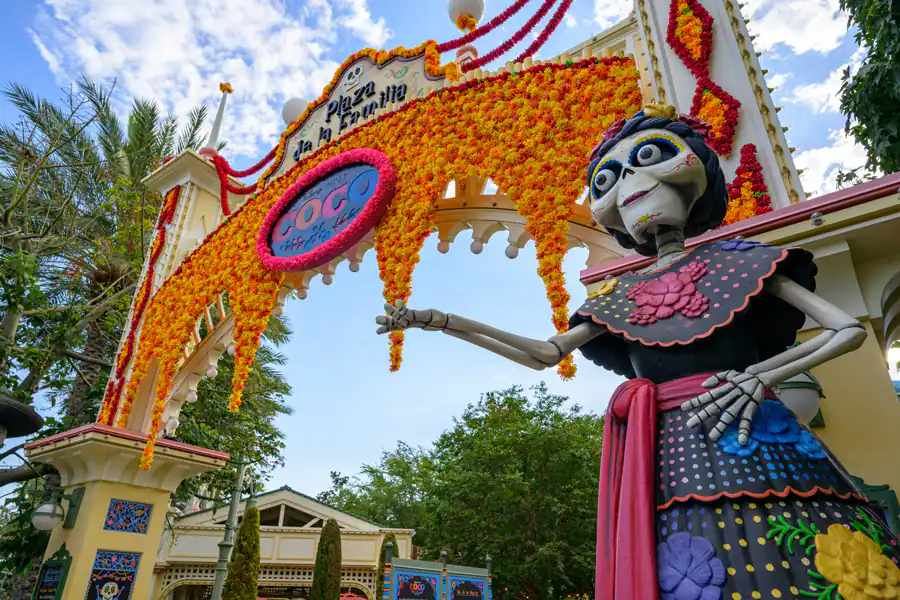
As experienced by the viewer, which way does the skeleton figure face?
facing the viewer and to the left of the viewer

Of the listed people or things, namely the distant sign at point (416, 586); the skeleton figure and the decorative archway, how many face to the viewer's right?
0

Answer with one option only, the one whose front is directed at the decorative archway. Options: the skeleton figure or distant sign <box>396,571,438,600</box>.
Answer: the distant sign

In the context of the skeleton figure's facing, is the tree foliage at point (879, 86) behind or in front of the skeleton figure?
behind

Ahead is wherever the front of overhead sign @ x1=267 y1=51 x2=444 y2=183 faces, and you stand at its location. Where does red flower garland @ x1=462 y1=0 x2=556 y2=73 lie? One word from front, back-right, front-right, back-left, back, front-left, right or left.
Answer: left

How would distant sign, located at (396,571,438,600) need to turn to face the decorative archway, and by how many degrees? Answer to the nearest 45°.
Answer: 0° — it already faces it

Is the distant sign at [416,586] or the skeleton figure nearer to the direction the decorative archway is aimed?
the skeleton figure

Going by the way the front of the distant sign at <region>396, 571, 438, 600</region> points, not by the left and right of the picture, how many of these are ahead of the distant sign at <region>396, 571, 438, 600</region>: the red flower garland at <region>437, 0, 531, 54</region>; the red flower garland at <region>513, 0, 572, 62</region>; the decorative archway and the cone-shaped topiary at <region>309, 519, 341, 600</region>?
3

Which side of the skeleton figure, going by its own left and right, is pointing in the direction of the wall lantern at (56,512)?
right

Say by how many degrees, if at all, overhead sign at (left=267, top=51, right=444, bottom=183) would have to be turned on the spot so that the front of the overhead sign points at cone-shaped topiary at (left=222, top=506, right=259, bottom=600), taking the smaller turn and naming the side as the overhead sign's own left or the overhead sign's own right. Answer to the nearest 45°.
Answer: approximately 135° to the overhead sign's own right

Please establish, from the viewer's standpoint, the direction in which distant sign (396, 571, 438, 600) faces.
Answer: facing the viewer

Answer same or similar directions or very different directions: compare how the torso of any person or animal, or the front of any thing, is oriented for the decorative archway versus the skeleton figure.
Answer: same or similar directions

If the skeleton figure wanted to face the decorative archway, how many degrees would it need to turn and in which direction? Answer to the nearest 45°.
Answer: approximately 90° to its right

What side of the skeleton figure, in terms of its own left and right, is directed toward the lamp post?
right

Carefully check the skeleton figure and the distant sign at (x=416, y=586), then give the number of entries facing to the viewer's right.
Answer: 0

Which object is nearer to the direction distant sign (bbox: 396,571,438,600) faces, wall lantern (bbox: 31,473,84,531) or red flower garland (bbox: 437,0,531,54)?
the red flower garland
